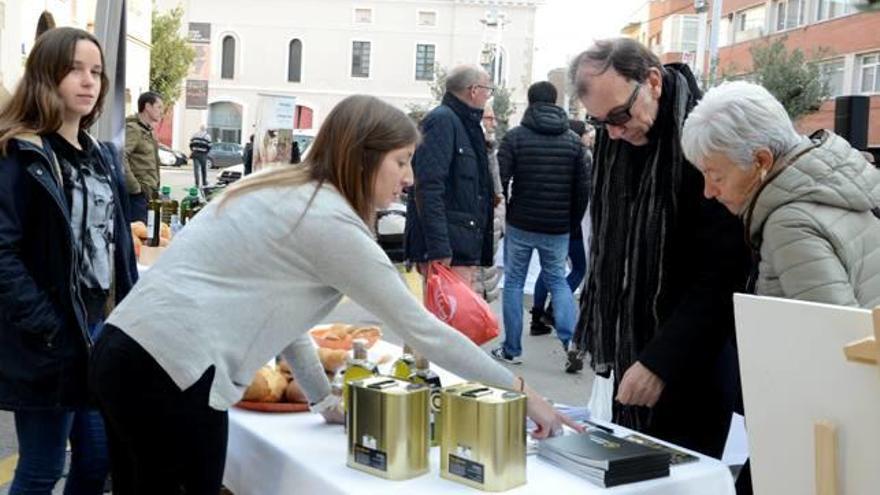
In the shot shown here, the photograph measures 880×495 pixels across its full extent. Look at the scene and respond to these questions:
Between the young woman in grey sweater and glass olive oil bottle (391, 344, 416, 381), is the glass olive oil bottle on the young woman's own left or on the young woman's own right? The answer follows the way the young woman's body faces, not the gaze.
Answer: on the young woman's own left

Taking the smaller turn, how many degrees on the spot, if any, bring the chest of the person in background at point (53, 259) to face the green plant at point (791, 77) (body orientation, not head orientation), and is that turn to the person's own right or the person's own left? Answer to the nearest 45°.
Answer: approximately 90° to the person's own left

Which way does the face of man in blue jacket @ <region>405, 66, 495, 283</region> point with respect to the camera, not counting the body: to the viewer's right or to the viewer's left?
to the viewer's right

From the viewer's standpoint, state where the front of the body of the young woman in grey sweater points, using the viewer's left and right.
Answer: facing to the right of the viewer

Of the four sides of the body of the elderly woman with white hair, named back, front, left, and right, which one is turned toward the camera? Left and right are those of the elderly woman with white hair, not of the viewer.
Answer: left

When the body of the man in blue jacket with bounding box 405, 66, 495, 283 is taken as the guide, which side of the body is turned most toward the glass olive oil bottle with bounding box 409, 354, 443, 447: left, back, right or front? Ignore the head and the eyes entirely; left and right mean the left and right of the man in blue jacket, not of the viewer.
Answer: right

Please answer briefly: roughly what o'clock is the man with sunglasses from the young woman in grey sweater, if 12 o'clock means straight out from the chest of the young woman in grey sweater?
The man with sunglasses is roughly at 11 o'clock from the young woman in grey sweater.

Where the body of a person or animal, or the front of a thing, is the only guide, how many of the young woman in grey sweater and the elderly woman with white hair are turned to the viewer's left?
1

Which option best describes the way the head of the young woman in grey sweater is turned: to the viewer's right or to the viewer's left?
to the viewer's right

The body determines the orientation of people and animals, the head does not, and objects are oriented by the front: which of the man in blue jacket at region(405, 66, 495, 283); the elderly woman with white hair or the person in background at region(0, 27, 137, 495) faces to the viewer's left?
the elderly woman with white hair

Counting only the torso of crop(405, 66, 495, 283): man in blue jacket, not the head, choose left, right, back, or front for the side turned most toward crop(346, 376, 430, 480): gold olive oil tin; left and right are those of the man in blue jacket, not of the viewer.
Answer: right

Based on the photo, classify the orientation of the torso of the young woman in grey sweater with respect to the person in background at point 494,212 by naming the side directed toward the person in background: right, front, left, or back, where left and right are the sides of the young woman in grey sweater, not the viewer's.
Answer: left
